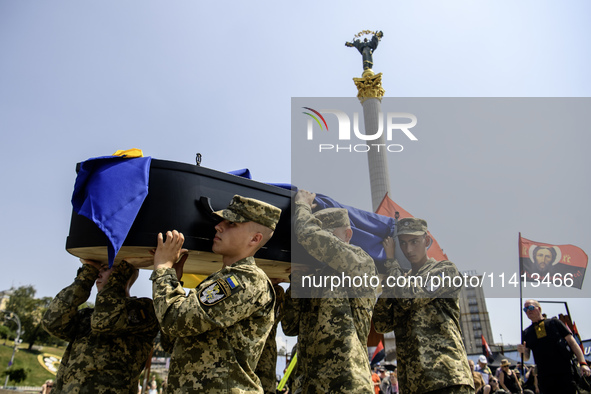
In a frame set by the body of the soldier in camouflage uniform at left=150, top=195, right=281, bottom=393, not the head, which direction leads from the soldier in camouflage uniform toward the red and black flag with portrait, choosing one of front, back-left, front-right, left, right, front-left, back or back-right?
back-right

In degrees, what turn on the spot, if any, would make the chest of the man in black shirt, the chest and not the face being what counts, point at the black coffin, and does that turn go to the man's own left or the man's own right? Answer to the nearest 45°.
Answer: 0° — they already face it

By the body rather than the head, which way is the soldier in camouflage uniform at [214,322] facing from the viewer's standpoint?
to the viewer's left

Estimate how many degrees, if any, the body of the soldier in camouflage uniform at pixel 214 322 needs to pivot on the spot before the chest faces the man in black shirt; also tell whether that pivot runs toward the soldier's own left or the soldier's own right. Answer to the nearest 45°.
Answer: approximately 135° to the soldier's own right

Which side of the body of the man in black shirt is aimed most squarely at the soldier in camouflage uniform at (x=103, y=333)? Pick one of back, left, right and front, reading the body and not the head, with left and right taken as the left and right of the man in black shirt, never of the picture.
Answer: front
